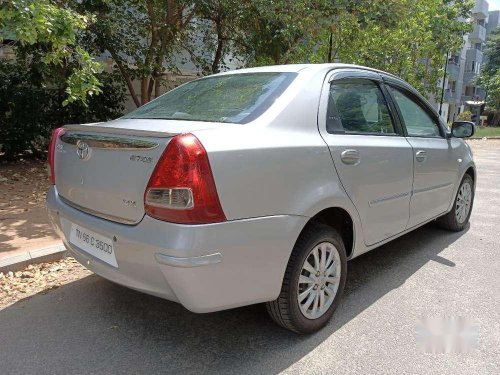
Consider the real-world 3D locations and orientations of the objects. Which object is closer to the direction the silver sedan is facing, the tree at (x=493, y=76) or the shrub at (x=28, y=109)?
the tree

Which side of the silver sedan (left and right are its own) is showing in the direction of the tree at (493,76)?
front

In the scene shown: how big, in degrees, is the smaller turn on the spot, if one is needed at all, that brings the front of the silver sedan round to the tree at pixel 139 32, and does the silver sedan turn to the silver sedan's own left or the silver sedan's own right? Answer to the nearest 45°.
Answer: approximately 45° to the silver sedan's own left

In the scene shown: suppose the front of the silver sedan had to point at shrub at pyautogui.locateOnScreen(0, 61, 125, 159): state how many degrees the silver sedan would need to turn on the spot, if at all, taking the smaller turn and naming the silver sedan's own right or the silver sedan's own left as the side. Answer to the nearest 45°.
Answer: approximately 90° to the silver sedan's own left

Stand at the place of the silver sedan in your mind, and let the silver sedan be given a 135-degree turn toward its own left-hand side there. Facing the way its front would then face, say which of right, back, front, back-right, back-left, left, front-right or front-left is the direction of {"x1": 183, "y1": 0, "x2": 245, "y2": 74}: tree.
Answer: right

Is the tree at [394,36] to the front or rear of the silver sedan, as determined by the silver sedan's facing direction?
to the front

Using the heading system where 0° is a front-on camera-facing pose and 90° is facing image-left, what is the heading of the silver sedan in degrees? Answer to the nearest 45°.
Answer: approximately 225°
